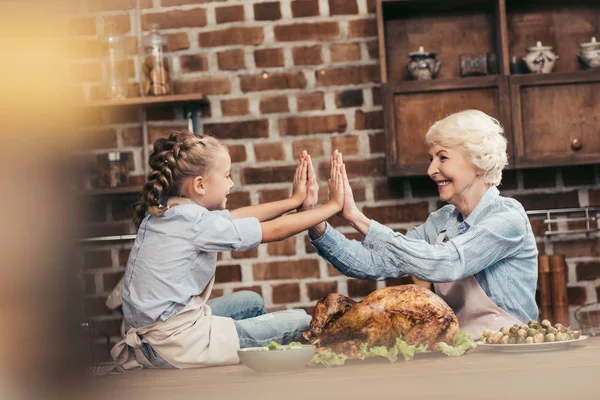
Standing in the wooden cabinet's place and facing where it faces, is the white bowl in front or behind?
in front

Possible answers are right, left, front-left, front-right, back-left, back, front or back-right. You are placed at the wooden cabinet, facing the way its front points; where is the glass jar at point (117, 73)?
right

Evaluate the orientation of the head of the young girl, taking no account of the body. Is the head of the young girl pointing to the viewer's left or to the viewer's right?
to the viewer's right

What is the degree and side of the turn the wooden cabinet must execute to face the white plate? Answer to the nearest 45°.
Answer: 0° — it already faces it

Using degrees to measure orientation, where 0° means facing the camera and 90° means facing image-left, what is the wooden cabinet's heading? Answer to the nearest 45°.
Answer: approximately 0°

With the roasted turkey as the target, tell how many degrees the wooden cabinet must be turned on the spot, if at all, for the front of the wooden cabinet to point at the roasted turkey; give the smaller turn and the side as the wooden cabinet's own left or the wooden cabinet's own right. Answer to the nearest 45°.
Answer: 0° — it already faces it

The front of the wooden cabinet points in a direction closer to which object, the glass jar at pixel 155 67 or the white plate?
the white plate

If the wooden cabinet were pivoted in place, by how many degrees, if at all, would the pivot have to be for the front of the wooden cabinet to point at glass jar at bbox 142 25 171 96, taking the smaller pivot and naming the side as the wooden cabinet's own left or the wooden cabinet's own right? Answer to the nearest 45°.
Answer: approximately 90° to the wooden cabinet's own right

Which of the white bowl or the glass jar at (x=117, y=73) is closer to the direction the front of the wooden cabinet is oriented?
the white bowl
